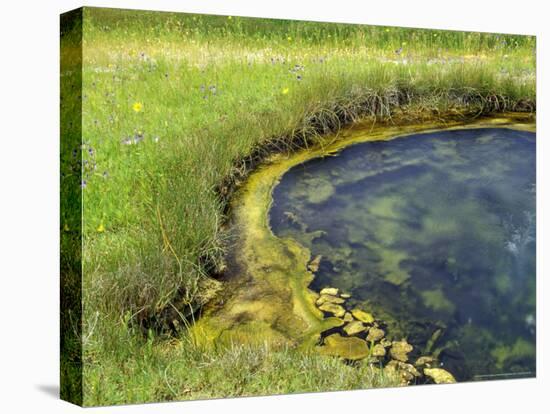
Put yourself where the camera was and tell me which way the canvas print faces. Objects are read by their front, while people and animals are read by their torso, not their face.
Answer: facing the viewer and to the right of the viewer
